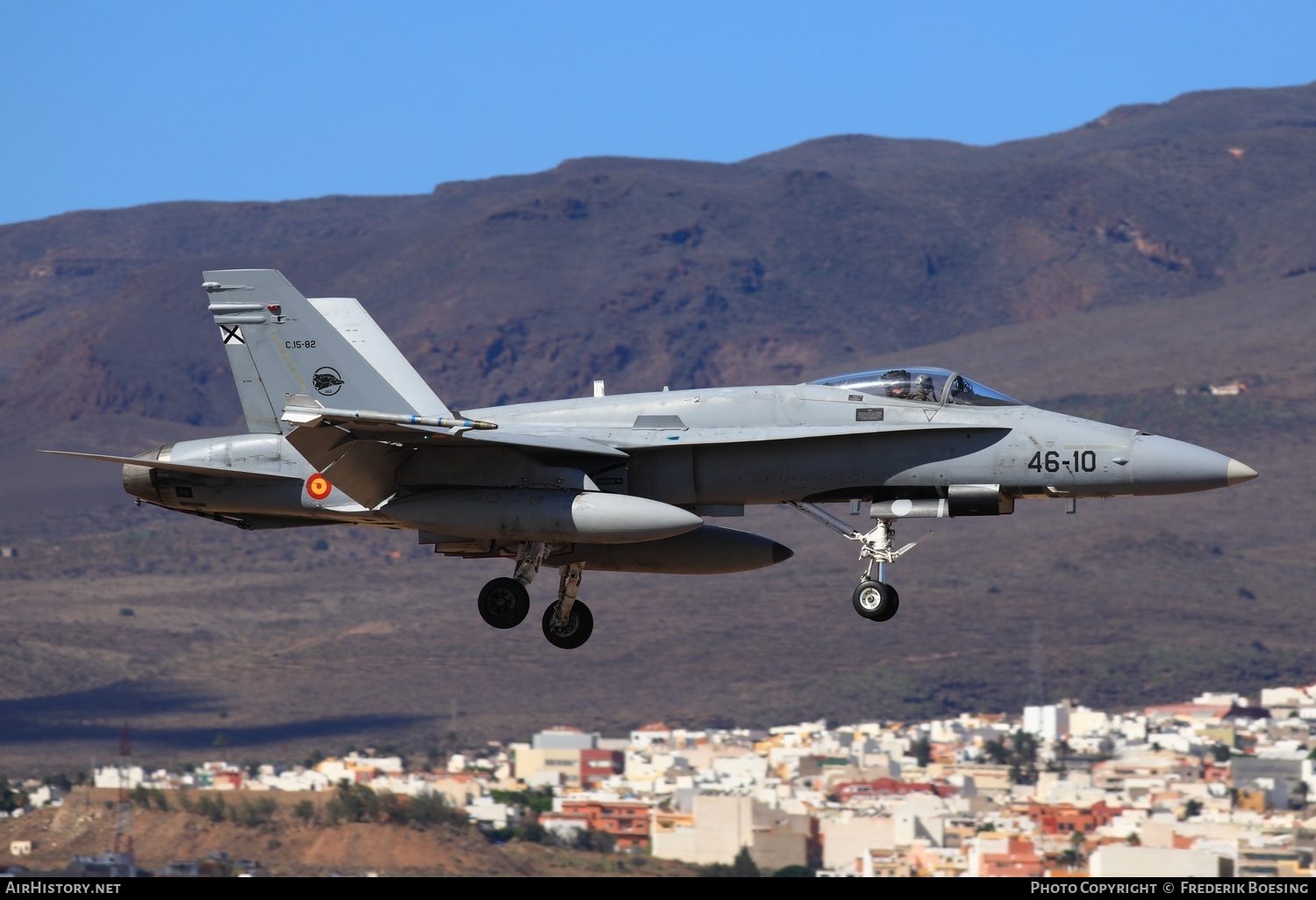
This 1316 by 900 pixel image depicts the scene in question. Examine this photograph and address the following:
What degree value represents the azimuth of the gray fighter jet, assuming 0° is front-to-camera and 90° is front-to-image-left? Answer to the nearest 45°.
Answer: approximately 270°
